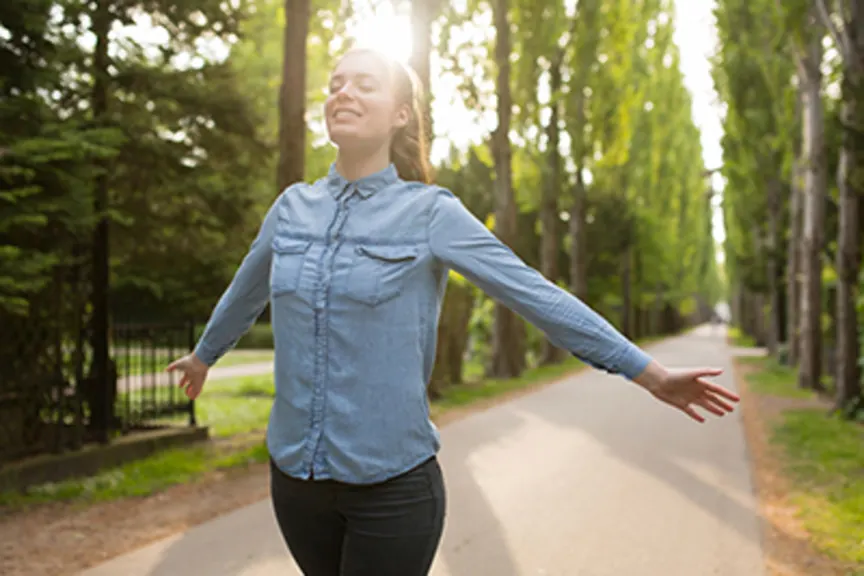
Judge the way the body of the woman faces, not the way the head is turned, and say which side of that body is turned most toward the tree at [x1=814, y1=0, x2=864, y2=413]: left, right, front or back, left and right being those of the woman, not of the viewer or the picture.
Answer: back

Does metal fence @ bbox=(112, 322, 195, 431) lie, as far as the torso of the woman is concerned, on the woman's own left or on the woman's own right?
on the woman's own right

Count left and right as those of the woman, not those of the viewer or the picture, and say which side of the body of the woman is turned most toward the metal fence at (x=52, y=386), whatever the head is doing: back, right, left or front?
right

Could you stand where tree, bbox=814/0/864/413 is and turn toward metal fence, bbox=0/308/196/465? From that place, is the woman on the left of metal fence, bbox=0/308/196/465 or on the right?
left

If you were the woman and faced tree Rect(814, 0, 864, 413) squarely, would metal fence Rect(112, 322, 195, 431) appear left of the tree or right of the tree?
left

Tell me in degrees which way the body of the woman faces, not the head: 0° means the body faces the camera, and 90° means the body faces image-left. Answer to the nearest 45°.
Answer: approximately 45°

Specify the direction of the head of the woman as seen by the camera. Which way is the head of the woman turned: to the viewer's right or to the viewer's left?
to the viewer's left

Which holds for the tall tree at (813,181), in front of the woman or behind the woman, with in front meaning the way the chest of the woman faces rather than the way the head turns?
behind

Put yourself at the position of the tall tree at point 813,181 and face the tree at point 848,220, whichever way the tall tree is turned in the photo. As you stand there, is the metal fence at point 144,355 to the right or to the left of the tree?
right
